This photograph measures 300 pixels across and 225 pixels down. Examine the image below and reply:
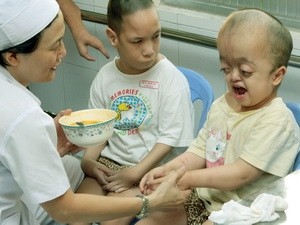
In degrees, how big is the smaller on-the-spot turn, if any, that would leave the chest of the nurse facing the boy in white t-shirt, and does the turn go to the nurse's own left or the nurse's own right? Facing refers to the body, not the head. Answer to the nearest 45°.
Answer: approximately 45° to the nurse's own left

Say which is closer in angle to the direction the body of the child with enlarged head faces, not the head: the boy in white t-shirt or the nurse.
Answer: the nurse

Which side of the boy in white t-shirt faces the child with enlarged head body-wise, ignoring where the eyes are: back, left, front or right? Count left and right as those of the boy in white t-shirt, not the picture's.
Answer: left

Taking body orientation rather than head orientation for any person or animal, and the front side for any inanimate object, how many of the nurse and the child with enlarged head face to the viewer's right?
1

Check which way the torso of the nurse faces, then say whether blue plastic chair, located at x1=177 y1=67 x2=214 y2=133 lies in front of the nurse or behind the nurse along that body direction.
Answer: in front

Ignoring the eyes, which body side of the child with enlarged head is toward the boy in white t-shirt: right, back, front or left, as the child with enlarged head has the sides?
right

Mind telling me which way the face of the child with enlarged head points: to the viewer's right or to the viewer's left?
to the viewer's left

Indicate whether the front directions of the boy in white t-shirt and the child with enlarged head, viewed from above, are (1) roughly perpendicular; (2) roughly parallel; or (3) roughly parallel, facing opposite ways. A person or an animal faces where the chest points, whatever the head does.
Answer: roughly parallel

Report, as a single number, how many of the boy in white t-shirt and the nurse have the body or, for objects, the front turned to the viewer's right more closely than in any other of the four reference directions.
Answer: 1

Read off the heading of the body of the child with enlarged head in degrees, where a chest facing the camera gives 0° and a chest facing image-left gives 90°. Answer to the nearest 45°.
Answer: approximately 45°

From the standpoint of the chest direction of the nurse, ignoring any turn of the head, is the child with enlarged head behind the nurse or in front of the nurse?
in front

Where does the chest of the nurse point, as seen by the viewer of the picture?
to the viewer's right
